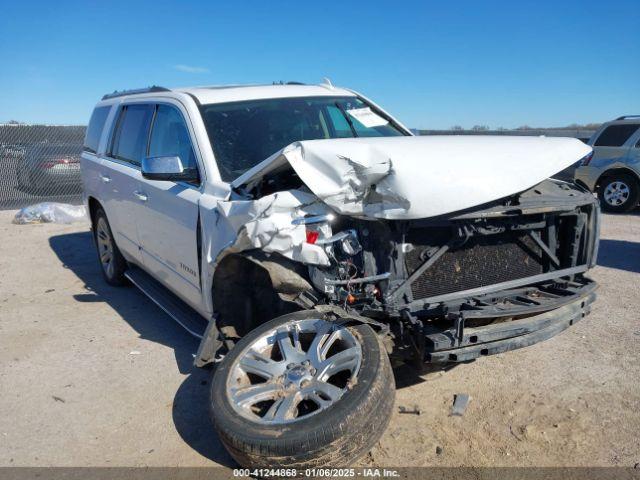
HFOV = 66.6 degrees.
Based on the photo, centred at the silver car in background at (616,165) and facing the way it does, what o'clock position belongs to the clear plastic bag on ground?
The clear plastic bag on ground is roughly at 5 o'clock from the silver car in background.

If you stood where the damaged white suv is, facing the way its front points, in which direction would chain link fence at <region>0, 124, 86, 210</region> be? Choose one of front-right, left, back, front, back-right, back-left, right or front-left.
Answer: back

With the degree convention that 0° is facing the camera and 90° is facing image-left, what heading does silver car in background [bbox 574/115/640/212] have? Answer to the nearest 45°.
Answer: approximately 270°

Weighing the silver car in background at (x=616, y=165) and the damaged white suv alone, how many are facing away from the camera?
0

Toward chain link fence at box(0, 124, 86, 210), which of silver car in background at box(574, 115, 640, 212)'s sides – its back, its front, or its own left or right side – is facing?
back

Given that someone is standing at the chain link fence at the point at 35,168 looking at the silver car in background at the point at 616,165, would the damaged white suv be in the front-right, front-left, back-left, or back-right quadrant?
front-right

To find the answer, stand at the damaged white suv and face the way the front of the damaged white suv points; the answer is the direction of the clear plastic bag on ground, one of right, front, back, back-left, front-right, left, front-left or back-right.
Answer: back

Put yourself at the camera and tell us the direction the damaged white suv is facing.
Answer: facing the viewer and to the right of the viewer

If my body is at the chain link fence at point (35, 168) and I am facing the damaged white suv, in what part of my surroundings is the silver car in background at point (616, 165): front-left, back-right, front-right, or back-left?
front-left

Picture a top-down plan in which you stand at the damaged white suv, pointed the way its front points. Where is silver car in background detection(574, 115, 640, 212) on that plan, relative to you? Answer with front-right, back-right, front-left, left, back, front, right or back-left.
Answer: left
